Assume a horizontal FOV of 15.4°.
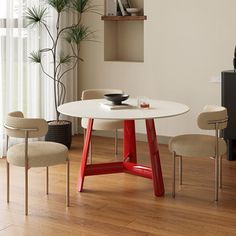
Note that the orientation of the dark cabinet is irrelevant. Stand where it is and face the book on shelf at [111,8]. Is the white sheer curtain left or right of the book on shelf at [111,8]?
left

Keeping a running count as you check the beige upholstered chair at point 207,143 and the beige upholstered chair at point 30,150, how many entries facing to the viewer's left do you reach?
1

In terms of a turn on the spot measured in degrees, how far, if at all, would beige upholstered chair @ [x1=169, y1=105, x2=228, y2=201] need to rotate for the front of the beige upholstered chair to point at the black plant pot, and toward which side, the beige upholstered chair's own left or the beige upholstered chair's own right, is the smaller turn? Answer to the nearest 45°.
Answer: approximately 45° to the beige upholstered chair's own right

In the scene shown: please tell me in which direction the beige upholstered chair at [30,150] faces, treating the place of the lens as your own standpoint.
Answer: facing away from the viewer and to the right of the viewer

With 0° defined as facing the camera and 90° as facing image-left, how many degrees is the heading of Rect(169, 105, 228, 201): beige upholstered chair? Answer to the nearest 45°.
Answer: approximately 90°

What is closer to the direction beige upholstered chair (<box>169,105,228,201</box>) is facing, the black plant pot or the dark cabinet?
the black plant pot

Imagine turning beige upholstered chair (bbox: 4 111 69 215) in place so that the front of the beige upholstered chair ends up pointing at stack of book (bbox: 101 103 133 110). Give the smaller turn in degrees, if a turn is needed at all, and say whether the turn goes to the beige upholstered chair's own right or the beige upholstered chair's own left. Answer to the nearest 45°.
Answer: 0° — it already faces it

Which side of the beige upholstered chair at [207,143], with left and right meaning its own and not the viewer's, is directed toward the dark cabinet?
right
